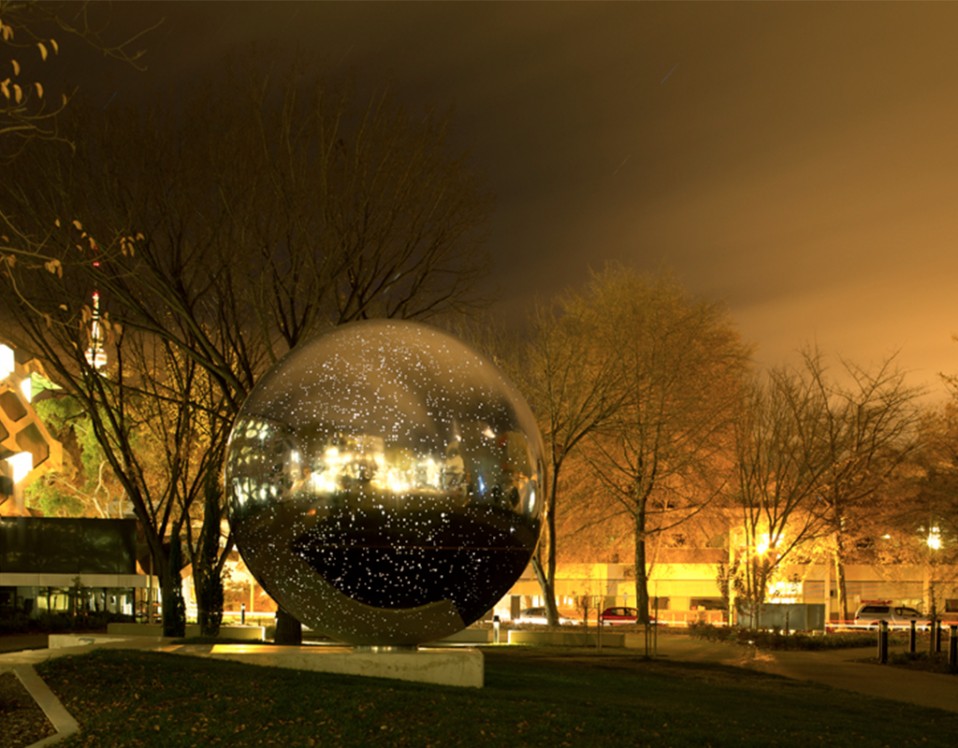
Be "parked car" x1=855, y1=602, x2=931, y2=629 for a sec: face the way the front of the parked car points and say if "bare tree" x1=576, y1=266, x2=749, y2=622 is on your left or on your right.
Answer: on your right

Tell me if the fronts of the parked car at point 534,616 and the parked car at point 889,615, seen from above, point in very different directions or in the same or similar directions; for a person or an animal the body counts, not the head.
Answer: same or similar directions
